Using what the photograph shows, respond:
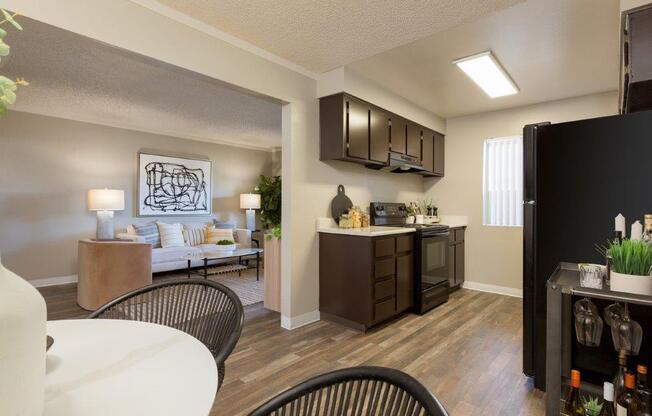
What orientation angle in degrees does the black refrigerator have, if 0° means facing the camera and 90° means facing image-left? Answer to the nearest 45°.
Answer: approximately 90°

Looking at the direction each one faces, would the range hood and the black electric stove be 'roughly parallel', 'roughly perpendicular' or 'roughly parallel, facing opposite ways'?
roughly parallel

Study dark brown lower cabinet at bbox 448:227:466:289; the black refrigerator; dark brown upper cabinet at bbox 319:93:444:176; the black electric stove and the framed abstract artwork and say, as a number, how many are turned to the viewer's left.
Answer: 1

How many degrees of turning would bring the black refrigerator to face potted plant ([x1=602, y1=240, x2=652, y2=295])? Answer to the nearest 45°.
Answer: approximately 90° to its left

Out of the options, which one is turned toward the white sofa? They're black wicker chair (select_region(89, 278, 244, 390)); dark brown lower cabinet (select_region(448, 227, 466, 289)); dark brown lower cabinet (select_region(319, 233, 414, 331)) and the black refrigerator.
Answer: the black refrigerator

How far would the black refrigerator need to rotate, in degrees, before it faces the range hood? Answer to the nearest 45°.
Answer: approximately 45° to its right

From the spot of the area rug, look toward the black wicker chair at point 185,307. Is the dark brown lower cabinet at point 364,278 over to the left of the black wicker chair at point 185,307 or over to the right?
left

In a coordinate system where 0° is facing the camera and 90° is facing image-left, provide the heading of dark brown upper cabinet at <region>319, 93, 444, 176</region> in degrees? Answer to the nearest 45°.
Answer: approximately 315°

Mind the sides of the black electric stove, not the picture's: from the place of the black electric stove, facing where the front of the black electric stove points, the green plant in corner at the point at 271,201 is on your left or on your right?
on your right

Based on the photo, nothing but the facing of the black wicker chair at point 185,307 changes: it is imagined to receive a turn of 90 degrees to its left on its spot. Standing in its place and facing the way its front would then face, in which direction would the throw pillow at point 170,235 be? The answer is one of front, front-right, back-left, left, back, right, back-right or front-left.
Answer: back-left

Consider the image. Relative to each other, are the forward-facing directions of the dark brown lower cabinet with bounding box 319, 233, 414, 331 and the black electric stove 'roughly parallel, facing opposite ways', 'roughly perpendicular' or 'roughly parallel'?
roughly parallel

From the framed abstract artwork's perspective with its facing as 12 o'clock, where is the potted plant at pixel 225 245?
The potted plant is roughly at 12 o'clock from the framed abstract artwork.

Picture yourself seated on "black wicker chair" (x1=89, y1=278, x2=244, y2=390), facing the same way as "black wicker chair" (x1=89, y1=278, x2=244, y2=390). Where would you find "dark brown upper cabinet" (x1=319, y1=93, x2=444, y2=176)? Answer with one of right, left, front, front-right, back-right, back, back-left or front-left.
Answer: back

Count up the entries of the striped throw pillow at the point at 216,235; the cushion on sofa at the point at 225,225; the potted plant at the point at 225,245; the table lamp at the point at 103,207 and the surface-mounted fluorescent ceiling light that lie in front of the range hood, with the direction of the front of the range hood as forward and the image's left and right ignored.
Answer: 1

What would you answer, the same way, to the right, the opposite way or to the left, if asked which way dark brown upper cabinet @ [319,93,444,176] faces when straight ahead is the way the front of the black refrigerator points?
the opposite way

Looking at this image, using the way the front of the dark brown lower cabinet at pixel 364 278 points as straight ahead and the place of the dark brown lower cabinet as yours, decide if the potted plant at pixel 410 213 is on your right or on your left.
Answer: on your left
